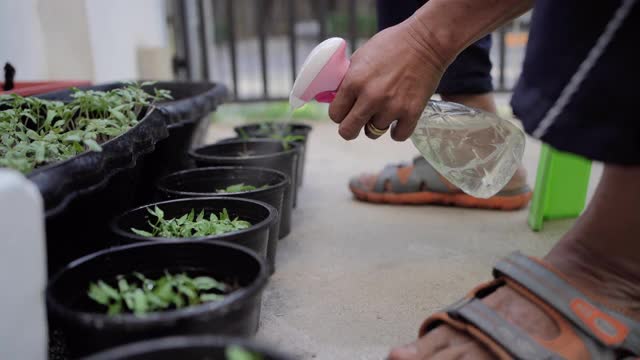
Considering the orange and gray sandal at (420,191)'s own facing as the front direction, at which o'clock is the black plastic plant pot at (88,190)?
The black plastic plant pot is roughly at 10 o'clock from the orange and gray sandal.

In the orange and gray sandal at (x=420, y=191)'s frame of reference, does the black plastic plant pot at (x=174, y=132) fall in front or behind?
in front

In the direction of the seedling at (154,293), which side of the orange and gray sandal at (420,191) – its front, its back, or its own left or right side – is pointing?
left

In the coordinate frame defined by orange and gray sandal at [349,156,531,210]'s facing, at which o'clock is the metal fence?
The metal fence is roughly at 2 o'clock from the orange and gray sandal.

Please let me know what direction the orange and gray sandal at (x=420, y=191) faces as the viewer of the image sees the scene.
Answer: facing to the left of the viewer

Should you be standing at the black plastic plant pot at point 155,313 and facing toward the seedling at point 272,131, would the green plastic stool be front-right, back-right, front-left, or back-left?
front-right

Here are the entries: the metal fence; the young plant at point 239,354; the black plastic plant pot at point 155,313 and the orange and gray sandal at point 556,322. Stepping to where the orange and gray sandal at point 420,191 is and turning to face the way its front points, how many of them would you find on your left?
3

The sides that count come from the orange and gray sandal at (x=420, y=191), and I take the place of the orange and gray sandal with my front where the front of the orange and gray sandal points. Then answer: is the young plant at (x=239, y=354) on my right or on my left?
on my left
